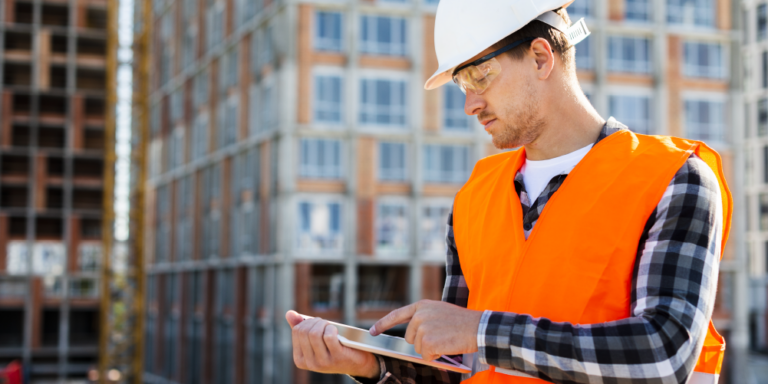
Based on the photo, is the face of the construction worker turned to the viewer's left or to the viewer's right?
to the viewer's left

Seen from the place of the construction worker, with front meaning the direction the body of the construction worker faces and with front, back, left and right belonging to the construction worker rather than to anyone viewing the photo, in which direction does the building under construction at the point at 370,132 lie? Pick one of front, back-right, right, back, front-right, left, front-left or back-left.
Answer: back-right

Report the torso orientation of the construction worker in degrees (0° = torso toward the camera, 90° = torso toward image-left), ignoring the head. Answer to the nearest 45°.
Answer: approximately 45°
